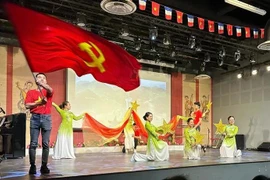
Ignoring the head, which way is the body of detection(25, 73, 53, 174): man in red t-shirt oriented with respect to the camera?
toward the camera

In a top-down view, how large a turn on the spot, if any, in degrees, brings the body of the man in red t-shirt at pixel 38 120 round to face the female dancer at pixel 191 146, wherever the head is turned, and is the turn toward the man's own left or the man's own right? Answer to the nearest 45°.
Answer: approximately 135° to the man's own left

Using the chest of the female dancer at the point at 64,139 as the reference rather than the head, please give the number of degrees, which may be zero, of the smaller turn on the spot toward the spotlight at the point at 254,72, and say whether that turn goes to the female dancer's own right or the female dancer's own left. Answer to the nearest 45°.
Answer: approximately 90° to the female dancer's own left

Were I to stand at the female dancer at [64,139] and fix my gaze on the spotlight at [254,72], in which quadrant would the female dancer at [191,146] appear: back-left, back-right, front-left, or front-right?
front-right

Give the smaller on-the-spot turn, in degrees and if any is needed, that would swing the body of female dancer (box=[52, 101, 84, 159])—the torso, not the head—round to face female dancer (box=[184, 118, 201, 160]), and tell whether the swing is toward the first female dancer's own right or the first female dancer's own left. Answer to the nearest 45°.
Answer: approximately 45° to the first female dancer's own left

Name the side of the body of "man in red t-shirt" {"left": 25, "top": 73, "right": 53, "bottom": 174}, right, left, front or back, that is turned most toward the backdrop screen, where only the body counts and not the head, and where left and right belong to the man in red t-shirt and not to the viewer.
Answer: back

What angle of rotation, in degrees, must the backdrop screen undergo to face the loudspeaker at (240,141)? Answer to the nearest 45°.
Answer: approximately 90° to its left

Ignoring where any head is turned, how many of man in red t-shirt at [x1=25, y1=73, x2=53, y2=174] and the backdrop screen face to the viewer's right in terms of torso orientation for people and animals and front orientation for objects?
0

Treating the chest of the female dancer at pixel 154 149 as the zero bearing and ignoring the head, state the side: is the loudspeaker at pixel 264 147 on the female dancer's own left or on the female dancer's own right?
on the female dancer's own left

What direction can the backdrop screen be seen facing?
toward the camera
